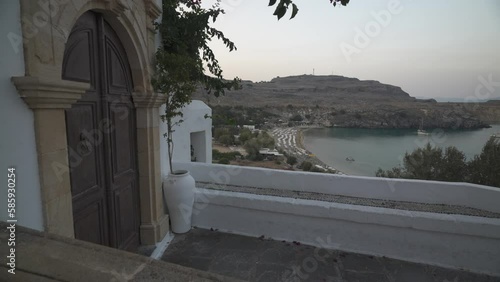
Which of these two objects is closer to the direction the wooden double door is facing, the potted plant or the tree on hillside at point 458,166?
the tree on hillside

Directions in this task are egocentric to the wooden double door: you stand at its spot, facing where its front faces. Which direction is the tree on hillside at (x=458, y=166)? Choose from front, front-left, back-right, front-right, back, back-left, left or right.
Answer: front-left

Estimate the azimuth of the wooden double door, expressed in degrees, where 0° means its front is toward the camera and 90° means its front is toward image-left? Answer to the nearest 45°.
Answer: approximately 315°

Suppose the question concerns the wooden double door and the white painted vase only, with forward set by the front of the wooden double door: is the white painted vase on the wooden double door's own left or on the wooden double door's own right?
on the wooden double door's own left

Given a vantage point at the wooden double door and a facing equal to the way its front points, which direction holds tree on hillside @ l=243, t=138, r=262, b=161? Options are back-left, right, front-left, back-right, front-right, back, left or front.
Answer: left

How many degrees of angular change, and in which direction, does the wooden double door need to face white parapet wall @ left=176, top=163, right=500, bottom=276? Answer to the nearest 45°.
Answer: approximately 45° to its left
